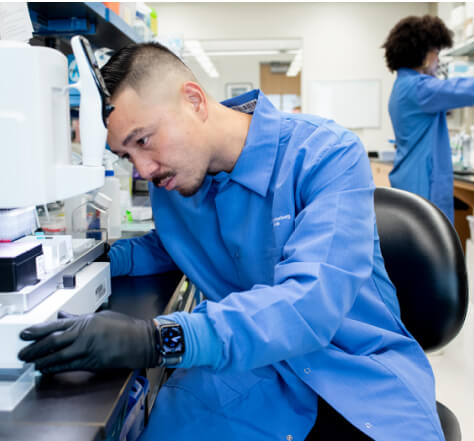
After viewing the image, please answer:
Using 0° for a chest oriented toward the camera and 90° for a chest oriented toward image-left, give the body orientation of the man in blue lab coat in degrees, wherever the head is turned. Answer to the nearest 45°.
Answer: approximately 45°

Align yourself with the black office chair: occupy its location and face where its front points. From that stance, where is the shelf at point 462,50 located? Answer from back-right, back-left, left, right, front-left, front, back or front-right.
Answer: back-right

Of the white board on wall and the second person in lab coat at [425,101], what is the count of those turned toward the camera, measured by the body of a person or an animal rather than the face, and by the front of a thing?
1

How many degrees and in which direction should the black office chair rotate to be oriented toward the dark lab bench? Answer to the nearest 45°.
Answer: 0° — it already faces it

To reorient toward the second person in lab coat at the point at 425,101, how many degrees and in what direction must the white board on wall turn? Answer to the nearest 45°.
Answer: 0° — it already faces them

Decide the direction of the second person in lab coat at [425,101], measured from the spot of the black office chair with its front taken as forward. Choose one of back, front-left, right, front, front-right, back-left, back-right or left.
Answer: back-right
